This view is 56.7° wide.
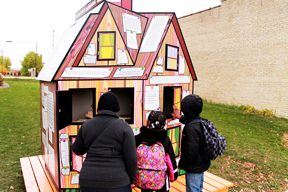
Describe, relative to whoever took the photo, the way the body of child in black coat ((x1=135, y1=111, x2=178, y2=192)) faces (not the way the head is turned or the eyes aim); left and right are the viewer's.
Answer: facing away from the viewer

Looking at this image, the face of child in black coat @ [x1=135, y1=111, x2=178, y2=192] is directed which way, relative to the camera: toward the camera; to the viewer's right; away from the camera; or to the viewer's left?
away from the camera

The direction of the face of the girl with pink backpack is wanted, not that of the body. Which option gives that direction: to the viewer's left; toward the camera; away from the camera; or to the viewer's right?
away from the camera
